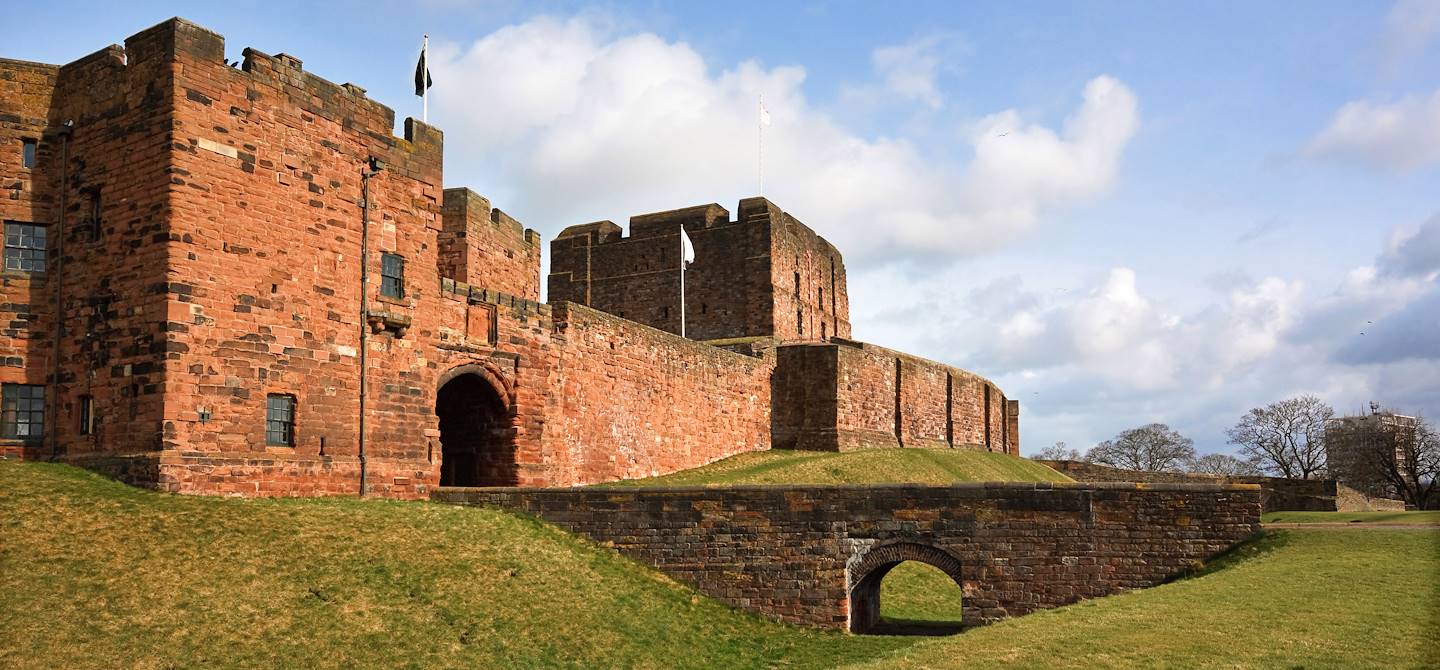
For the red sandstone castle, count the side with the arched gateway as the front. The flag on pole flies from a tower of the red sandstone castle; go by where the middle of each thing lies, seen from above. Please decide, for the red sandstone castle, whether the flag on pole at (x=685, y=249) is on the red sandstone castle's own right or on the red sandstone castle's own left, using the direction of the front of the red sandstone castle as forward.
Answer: on the red sandstone castle's own left
